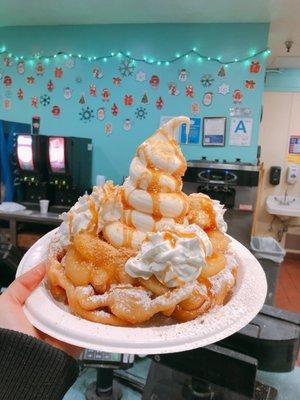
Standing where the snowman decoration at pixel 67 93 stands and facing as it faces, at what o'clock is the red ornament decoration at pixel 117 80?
The red ornament decoration is roughly at 10 o'clock from the snowman decoration.

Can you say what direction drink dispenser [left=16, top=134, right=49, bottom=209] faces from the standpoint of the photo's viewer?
facing the viewer and to the left of the viewer

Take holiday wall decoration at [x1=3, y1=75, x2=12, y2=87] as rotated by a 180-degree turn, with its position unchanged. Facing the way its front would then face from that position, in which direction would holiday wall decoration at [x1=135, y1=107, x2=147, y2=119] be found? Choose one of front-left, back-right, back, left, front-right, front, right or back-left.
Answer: back-right

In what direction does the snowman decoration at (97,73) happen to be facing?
toward the camera

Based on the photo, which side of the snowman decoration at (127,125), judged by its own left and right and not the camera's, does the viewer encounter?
front

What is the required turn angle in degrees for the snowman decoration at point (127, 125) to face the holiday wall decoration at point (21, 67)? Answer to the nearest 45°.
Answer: approximately 90° to its right

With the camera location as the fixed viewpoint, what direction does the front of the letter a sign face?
facing the viewer

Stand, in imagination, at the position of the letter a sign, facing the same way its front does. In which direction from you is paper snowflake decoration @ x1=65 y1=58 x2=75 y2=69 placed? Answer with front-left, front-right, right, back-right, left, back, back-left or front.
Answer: right

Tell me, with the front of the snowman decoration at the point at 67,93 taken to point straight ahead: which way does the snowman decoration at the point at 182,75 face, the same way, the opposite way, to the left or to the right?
the same way

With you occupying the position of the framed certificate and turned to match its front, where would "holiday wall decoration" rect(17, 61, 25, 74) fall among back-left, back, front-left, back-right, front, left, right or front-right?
right

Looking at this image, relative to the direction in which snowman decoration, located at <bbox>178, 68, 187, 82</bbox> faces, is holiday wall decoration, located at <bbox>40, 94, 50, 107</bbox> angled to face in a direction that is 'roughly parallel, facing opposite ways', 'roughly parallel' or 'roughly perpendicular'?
roughly parallel

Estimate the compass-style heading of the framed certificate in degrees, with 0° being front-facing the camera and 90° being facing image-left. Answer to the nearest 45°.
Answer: approximately 0°

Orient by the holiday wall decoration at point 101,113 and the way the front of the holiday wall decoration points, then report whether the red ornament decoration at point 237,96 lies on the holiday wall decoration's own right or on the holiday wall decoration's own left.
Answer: on the holiday wall decoration's own left

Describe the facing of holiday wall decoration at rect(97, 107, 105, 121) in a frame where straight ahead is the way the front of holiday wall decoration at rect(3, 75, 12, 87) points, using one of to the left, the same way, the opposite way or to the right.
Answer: the same way
